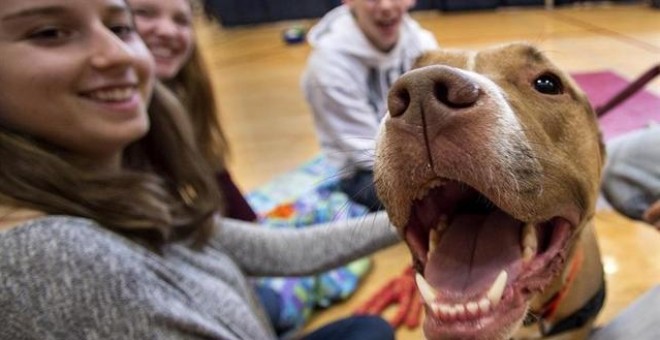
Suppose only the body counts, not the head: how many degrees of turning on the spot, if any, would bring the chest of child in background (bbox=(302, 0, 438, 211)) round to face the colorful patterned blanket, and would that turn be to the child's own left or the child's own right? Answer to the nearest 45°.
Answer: approximately 45° to the child's own right

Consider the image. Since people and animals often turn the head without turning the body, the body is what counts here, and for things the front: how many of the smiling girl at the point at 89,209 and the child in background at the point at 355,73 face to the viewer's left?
0

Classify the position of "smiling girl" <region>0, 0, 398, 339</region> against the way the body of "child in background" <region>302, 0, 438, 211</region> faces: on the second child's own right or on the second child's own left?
on the second child's own right

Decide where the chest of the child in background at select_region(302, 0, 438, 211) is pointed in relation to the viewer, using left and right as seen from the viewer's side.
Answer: facing the viewer and to the right of the viewer

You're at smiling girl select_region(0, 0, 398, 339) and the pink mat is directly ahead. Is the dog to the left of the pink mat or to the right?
right

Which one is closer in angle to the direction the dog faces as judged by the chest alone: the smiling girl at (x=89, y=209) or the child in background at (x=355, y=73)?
the smiling girl
